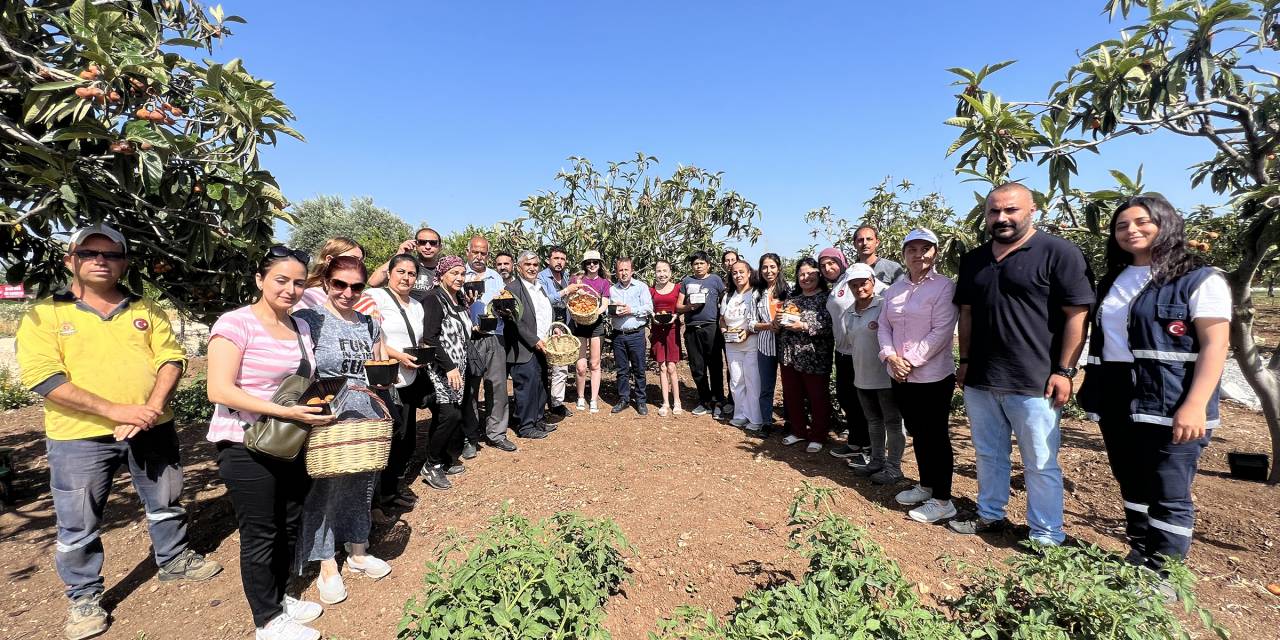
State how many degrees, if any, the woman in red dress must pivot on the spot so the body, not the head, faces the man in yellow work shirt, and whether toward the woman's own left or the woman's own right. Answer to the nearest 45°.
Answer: approximately 45° to the woman's own right

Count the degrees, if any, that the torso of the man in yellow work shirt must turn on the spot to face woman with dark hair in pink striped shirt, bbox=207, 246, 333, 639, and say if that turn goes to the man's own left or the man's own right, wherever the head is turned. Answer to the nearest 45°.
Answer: approximately 45° to the man's own left

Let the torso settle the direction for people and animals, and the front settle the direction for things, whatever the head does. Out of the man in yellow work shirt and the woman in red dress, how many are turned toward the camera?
2

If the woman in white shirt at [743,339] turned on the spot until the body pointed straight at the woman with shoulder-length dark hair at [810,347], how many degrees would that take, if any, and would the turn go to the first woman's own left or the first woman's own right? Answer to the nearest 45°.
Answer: approximately 90° to the first woman's own left
